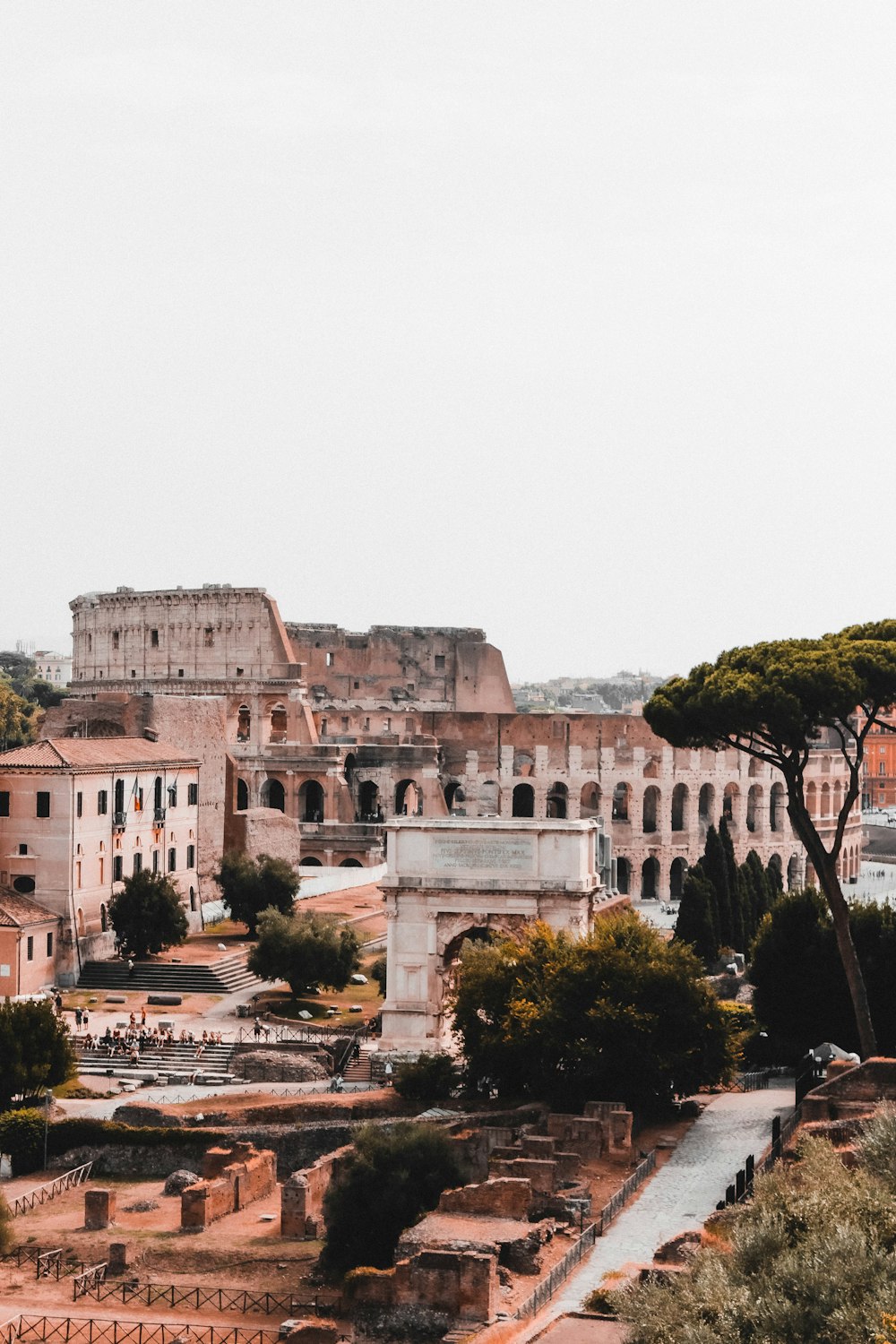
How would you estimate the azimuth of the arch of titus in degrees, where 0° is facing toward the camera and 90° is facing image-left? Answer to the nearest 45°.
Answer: approximately 0°

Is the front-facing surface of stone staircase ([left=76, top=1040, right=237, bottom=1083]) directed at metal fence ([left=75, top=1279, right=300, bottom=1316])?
yes

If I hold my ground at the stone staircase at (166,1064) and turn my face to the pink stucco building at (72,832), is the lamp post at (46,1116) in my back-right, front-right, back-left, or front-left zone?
back-left

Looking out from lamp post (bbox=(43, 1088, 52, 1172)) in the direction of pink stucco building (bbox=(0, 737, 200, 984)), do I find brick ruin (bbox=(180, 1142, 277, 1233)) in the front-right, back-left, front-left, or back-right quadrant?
back-right
